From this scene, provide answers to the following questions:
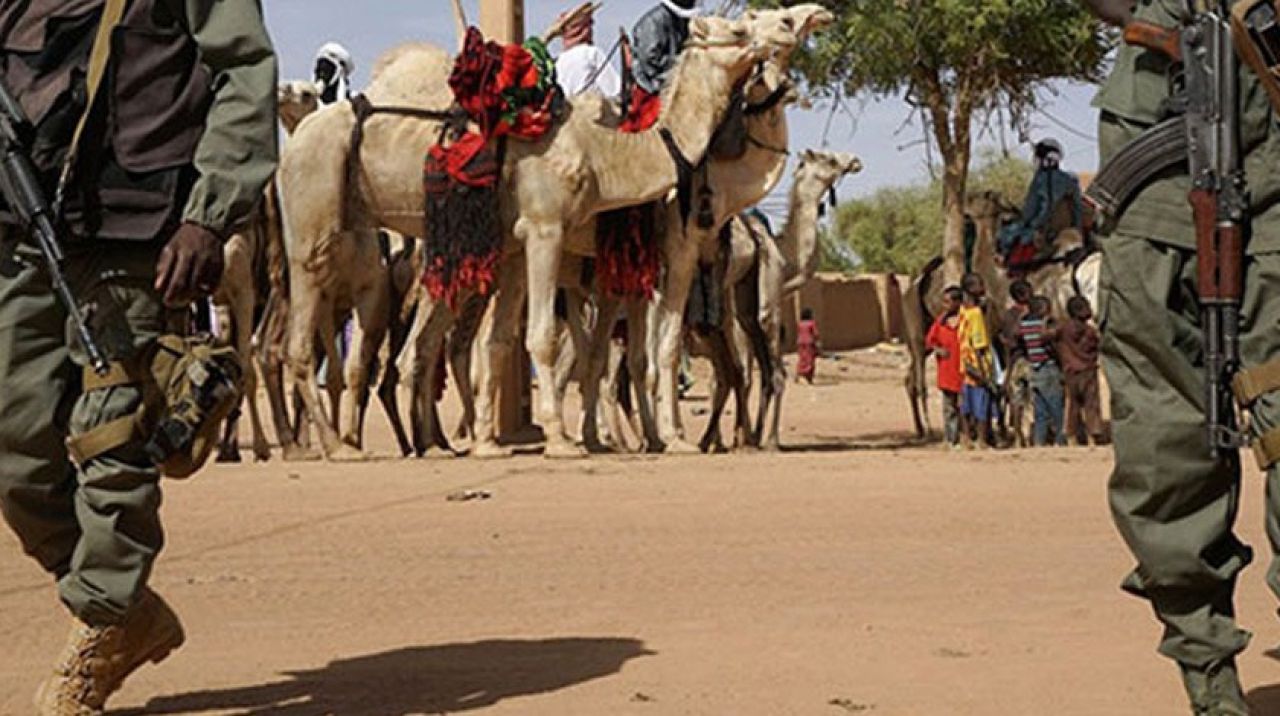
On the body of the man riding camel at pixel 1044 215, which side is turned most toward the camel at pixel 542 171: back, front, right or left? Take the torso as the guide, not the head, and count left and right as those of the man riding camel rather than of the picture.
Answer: front

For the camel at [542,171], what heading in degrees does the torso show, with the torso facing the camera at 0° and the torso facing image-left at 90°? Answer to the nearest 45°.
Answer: approximately 270°

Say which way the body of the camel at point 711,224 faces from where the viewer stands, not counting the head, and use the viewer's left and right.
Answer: facing to the right of the viewer

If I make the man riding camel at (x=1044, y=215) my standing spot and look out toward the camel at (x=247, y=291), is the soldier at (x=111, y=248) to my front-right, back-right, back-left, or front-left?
front-left

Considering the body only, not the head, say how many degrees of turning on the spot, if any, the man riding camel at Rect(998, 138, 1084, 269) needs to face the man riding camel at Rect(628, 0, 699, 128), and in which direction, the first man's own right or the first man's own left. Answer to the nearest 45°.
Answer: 0° — they already face them

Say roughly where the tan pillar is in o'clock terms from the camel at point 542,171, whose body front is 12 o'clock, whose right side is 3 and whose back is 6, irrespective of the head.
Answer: The tan pillar is roughly at 9 o'clock from the camel.

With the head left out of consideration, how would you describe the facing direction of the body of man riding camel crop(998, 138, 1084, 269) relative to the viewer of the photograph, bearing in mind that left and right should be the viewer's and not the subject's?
facing the viewer and to the left of the viewer

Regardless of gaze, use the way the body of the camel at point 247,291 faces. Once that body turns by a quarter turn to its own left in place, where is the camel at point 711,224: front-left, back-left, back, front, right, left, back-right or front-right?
front-right
